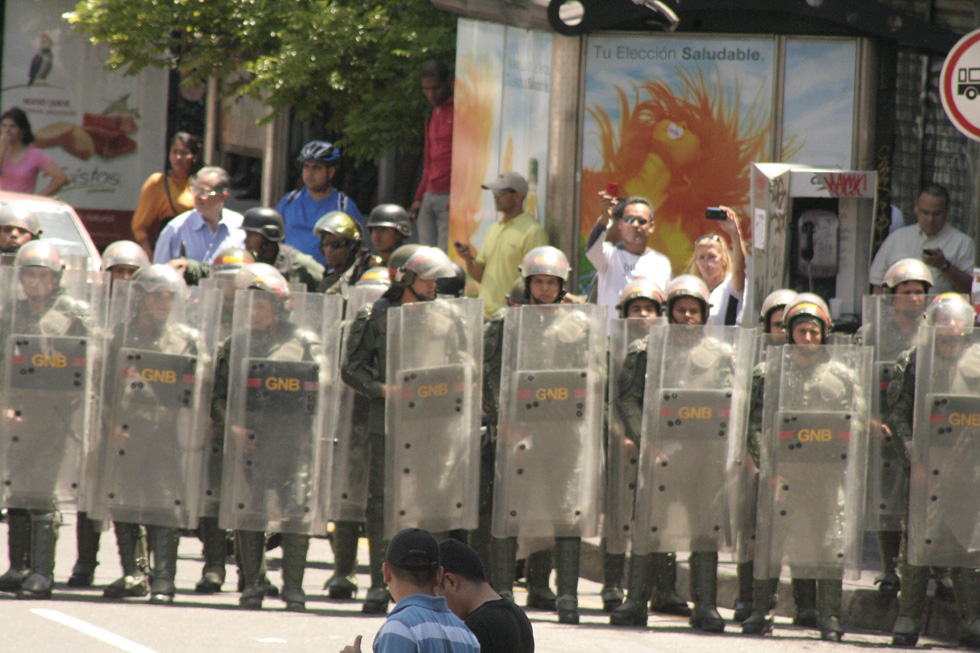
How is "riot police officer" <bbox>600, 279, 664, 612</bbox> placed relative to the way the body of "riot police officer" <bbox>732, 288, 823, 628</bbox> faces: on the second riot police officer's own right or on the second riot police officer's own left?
on the second riot police officer's own right

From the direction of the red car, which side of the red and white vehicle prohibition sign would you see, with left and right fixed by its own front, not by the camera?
right

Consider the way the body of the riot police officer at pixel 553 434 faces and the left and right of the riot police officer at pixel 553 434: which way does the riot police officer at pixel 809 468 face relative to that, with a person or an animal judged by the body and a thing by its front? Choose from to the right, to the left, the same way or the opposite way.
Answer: the same way

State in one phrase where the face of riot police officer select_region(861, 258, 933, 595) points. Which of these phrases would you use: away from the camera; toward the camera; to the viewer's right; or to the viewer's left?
toward the camera

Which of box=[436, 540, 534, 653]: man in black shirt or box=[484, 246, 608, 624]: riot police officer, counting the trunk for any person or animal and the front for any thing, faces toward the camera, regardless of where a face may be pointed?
the riot police officer

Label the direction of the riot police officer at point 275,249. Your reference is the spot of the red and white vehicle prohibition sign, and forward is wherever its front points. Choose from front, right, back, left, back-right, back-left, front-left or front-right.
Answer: right

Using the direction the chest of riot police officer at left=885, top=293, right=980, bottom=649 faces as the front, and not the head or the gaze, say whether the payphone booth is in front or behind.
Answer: behind

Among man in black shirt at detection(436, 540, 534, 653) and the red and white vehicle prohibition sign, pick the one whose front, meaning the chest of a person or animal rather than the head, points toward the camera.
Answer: the red and white vehicle prohibition sign

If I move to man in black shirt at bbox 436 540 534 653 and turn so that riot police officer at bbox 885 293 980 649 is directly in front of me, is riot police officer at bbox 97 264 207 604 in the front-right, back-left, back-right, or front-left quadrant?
front-left

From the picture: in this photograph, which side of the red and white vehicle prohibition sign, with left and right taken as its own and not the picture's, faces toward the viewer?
front

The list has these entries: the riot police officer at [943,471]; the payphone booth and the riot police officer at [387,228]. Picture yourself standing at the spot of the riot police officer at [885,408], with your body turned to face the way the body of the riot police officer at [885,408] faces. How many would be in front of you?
1

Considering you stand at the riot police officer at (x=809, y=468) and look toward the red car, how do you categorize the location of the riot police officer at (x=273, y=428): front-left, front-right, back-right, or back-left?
front-left

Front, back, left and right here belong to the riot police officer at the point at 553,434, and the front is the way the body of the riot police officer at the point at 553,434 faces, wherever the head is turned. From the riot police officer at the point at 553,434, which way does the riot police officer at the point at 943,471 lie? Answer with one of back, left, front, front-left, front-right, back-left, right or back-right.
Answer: left

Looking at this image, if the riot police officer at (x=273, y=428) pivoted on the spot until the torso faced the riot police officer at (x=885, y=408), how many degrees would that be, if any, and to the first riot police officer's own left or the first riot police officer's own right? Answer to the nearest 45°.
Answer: approximately 90° to the first riot police officer's own left

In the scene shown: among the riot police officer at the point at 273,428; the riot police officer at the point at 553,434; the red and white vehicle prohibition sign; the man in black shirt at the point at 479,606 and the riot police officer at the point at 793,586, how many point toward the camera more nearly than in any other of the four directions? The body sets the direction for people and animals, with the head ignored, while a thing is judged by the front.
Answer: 4

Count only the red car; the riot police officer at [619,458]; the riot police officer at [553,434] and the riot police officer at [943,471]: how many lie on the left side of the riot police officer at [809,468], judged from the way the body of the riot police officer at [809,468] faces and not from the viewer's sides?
1

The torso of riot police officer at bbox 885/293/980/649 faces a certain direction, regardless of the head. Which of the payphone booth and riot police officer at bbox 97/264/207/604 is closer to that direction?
the riot police officer

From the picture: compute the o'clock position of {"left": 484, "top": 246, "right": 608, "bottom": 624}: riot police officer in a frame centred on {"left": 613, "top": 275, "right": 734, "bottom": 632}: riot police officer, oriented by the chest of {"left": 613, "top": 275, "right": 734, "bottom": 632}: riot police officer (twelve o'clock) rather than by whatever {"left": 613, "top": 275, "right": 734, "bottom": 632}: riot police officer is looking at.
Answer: {"left": 484, "top": 246, "right": 608, "bottom": 624}: riot police officer is roughly at 3 o'clock from {"left": 613, "top": 275, "right": 734, "bottom": 632}: riot police officer.

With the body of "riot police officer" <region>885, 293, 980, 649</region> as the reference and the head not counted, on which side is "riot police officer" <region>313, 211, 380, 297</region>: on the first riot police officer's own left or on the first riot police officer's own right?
on the first riot police officer's own right

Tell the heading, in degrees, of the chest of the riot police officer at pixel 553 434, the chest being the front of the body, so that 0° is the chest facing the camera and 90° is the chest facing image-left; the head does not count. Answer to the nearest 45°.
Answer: approximately 0°

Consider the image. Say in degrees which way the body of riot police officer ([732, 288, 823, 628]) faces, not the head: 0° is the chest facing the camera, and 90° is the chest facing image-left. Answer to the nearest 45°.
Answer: approximately 0°
